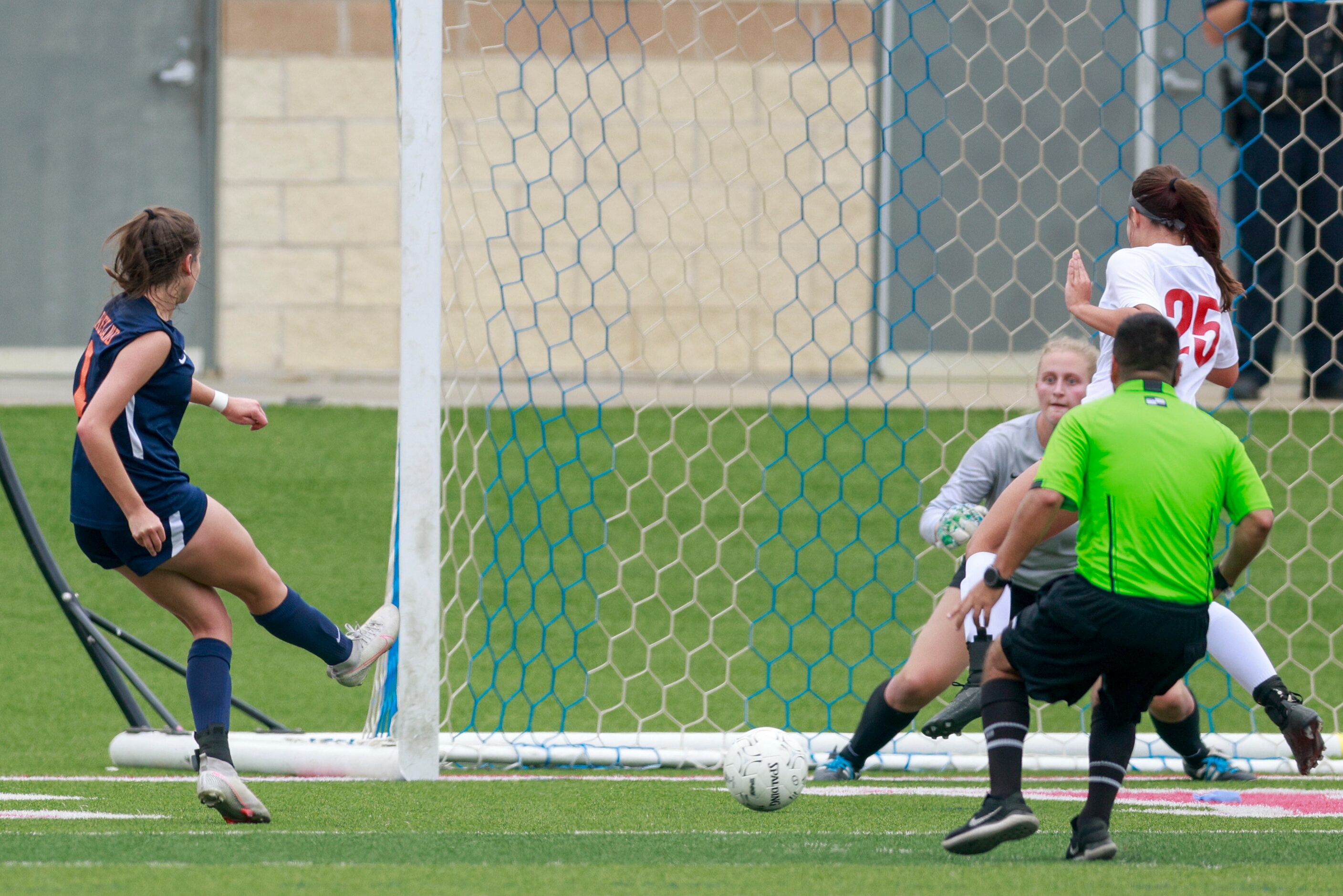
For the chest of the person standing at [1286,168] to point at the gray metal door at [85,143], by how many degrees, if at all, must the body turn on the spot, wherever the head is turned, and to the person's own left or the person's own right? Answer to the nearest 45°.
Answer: approximately 90° to the person's own right

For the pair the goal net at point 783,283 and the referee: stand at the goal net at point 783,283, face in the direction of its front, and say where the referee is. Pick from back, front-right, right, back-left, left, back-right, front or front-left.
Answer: front

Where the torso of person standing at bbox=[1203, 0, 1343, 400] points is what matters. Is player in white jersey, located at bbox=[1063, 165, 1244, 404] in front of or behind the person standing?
in front

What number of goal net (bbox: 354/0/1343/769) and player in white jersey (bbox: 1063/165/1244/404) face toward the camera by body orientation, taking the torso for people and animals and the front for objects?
1

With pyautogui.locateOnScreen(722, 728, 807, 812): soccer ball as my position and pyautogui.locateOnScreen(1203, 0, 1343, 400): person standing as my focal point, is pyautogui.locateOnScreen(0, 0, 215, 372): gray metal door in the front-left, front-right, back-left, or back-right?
front-left

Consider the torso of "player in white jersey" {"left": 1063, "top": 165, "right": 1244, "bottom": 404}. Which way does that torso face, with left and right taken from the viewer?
facing away from the viewer and to the left of the viewer

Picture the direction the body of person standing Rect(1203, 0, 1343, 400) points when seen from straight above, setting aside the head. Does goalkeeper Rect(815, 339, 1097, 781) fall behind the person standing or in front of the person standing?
in front

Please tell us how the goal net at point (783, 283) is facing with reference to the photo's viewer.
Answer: facing the viewer

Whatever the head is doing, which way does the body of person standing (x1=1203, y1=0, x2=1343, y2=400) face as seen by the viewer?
toward the camera

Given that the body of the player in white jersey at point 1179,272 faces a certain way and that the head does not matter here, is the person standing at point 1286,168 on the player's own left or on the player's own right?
on the player's own right

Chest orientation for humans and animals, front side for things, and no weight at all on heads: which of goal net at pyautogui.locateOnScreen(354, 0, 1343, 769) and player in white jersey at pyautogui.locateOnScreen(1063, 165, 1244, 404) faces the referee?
the goal net

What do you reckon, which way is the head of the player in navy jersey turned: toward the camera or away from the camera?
away from the camera

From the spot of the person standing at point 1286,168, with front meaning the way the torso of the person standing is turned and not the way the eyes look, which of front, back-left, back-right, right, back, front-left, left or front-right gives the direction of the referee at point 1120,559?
front

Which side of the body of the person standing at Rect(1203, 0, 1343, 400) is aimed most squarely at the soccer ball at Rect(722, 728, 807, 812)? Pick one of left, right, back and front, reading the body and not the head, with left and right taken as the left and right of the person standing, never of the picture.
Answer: front
